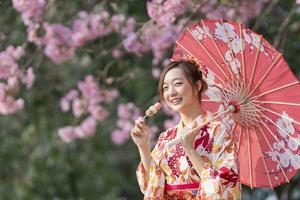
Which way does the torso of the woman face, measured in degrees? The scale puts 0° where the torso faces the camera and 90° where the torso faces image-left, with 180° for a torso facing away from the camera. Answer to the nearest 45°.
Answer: approximately 45°
